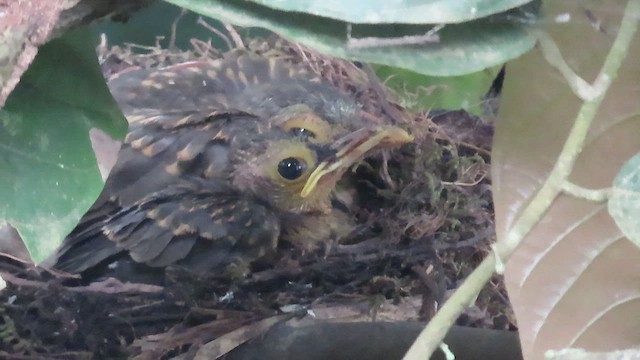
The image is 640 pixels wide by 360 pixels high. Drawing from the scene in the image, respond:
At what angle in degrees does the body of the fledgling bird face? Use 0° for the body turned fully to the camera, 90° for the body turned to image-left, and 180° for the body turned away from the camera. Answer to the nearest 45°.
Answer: approximately 270°
